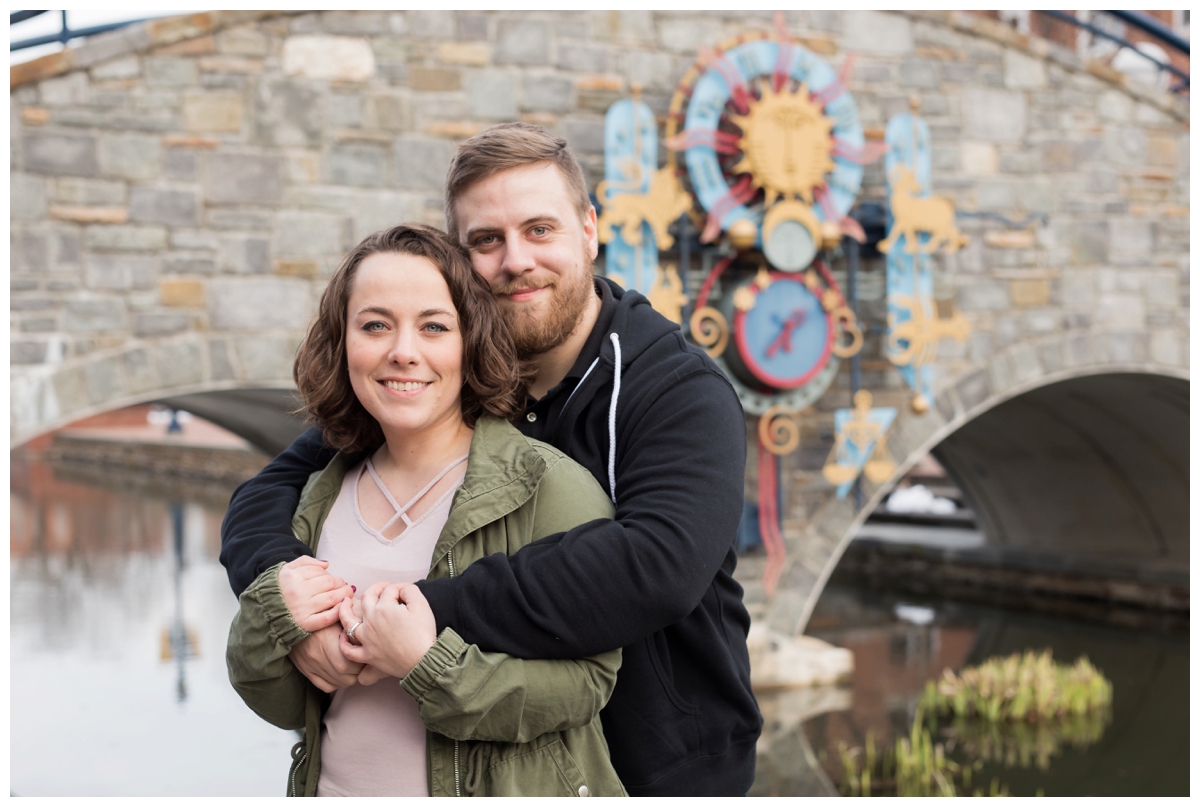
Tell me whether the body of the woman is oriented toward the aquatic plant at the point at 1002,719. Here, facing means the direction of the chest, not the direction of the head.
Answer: no

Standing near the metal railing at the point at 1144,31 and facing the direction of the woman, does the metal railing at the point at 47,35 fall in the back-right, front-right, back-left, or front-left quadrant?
front-right

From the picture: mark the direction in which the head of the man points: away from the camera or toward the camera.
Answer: toward the camera

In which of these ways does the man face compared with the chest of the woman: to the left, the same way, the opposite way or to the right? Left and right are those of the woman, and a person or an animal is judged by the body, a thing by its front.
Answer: the same way

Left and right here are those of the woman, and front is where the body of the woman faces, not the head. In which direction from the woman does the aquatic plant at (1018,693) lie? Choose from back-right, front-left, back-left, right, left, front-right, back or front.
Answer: back

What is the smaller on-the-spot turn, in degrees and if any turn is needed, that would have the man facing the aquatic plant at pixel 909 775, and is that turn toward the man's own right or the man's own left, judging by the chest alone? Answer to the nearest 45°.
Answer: approximately 180°

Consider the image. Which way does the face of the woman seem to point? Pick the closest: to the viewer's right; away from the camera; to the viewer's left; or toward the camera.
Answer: toward the camera

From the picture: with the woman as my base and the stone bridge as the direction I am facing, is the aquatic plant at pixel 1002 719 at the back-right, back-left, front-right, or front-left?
front-right

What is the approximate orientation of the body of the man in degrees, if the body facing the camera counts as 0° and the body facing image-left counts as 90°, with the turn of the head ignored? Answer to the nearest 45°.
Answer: approximately 45°

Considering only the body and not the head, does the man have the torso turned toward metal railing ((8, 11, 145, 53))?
no

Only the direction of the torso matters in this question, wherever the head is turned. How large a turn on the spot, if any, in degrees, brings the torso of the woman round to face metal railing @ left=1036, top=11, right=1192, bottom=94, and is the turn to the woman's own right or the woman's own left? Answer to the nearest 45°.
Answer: approximately 180°

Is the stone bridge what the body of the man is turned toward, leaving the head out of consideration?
no

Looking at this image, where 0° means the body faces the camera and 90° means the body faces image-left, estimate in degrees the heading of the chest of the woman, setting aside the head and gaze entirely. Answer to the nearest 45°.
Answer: approximately 45°
